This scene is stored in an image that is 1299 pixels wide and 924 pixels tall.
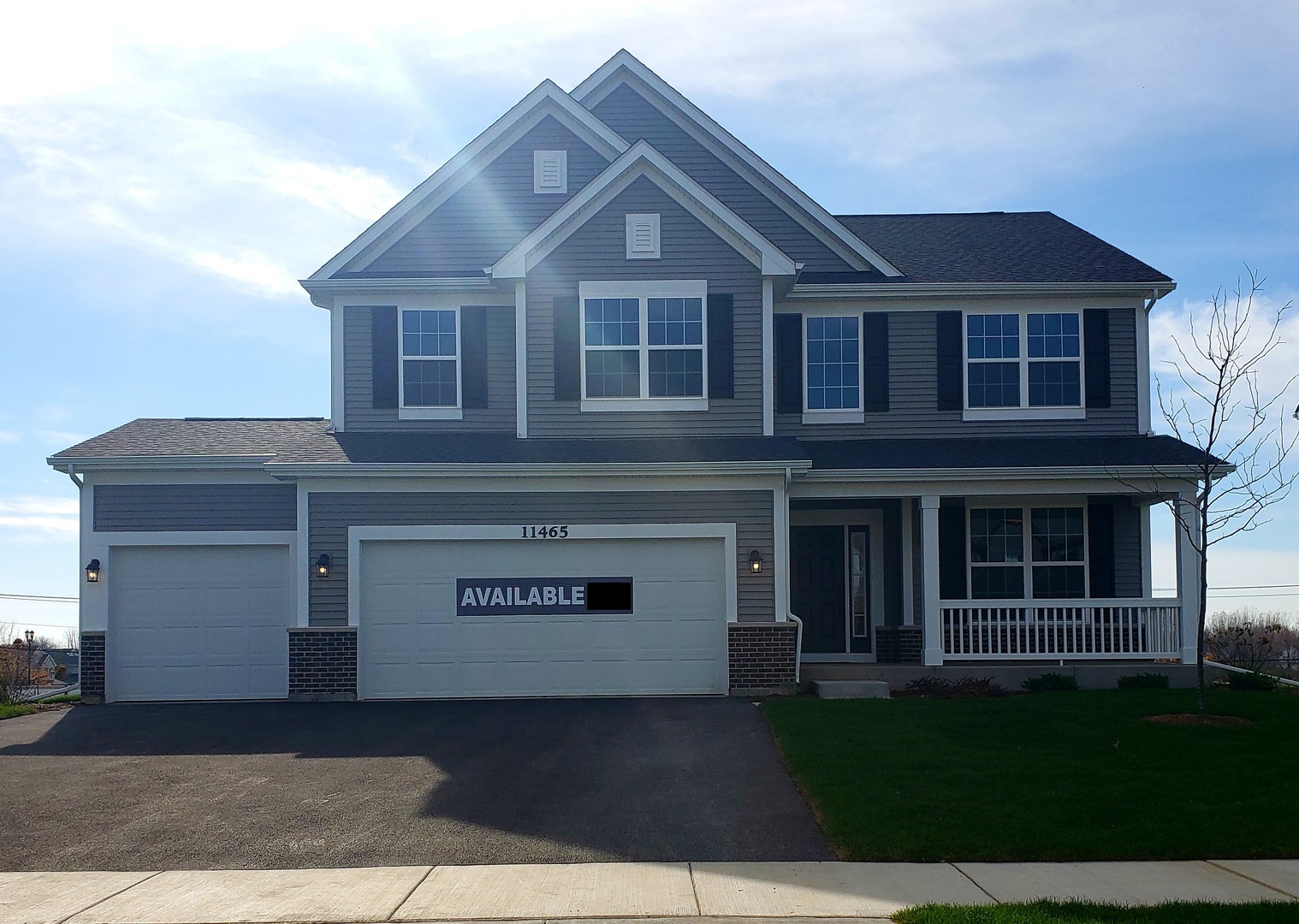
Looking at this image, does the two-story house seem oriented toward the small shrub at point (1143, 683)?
no

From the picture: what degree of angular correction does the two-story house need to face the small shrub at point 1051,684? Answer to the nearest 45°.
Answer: approximately 90° to its left

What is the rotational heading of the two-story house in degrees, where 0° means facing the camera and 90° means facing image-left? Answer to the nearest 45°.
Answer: approximately 0°

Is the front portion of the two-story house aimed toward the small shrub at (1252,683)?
no

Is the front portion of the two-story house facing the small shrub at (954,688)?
no
